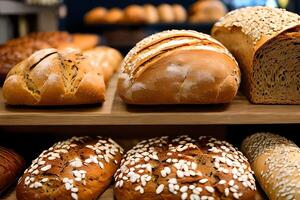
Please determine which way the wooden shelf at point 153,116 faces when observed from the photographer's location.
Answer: facing the viewer

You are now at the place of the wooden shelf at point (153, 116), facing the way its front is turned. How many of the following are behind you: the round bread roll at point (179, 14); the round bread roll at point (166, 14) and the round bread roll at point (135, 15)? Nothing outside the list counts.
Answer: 3

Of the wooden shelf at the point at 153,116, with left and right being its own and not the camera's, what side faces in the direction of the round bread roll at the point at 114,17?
back

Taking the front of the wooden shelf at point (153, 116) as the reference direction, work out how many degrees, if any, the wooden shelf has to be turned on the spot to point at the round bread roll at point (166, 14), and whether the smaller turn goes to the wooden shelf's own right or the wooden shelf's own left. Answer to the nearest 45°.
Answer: approximately 180°

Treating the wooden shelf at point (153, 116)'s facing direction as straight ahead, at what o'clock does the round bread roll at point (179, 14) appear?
The round bread roll is roughly at 6 o'clock from the wooden shelf.

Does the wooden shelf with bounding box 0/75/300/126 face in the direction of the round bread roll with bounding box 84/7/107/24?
no

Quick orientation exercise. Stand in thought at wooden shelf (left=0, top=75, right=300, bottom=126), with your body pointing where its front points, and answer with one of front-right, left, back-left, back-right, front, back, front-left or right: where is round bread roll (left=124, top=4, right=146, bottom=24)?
back

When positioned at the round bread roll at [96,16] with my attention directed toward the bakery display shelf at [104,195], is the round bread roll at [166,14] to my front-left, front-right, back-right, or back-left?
front-left

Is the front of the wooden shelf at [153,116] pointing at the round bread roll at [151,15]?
no

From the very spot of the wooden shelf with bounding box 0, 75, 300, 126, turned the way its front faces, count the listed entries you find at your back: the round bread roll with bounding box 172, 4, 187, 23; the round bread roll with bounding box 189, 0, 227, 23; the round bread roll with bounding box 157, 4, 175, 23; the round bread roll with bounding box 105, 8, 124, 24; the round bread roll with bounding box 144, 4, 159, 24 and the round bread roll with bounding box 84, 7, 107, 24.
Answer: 6

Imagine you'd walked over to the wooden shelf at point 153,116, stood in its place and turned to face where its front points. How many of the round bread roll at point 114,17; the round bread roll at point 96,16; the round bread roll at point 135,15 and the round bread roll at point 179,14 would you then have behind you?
4
